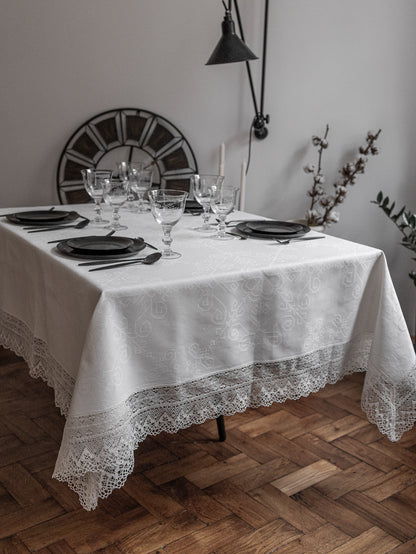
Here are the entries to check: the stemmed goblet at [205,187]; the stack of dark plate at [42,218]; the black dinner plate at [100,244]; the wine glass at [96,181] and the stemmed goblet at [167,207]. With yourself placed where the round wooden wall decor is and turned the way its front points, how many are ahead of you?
5

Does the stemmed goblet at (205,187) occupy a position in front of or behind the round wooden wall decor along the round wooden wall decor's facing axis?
in front

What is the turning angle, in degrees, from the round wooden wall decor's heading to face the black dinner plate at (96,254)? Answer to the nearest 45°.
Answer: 0° — it already faces it

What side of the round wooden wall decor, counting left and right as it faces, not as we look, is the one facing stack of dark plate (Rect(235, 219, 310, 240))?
front

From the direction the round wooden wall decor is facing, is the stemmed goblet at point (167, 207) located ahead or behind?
ahead

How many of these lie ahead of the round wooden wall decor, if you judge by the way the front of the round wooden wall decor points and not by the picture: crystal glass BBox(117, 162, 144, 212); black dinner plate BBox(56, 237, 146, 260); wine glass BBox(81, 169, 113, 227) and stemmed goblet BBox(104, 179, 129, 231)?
4

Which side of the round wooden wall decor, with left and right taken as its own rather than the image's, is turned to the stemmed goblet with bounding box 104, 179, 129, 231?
front

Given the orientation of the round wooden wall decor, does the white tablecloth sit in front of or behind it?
in front

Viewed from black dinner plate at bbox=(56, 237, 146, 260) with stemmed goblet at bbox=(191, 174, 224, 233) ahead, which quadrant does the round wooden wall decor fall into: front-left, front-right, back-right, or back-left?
front-left

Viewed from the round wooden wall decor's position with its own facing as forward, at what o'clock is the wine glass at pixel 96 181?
The wine glass is roughly at 12 o'clock from the round wooden wall decor.

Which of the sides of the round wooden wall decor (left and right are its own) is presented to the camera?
front

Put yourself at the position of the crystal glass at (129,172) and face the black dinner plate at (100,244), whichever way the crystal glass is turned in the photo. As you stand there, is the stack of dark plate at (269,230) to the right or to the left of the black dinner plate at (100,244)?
left

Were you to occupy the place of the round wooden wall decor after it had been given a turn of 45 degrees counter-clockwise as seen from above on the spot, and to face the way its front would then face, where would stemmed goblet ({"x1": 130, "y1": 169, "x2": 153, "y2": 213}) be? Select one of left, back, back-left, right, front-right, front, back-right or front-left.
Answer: front-right

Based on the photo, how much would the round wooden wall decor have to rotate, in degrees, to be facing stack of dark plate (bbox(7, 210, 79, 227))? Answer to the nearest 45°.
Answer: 0° — it already faces it

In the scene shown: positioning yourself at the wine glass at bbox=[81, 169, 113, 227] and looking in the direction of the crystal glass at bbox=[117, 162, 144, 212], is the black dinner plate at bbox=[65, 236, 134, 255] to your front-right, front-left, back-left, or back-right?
back-right

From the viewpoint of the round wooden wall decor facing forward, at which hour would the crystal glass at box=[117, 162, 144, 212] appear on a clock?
The crystal glass is roughly at 12 o'clock from the round wooden wall decor.

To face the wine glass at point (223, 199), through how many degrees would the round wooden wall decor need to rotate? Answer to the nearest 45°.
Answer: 0° — it already faces it

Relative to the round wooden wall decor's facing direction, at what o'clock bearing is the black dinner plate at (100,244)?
The black dinner plate is roughly at 12 o'clock from the round wooden wall decor.
